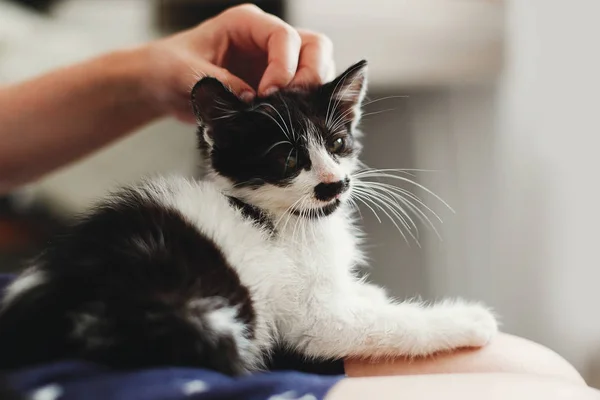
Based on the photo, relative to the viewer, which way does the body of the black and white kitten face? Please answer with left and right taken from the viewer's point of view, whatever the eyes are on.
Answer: facing to the right of the viewer
